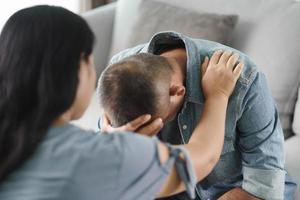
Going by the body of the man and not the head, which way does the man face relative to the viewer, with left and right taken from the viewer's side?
facing the viewer and to the left of the viewer

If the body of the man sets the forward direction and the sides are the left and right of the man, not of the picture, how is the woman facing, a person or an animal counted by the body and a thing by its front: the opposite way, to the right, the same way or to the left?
the opposite way

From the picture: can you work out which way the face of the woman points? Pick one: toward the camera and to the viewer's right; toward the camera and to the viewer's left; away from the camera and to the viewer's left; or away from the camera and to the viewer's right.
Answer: away from the camera and to the viewer's right

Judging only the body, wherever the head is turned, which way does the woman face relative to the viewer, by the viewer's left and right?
facing away from the viewer and to the right of the viewer

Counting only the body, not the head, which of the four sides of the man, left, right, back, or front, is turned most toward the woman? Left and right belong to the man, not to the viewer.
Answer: front

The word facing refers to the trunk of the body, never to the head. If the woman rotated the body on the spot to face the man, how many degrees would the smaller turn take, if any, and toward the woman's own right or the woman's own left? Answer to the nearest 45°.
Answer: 0° — they already face them
